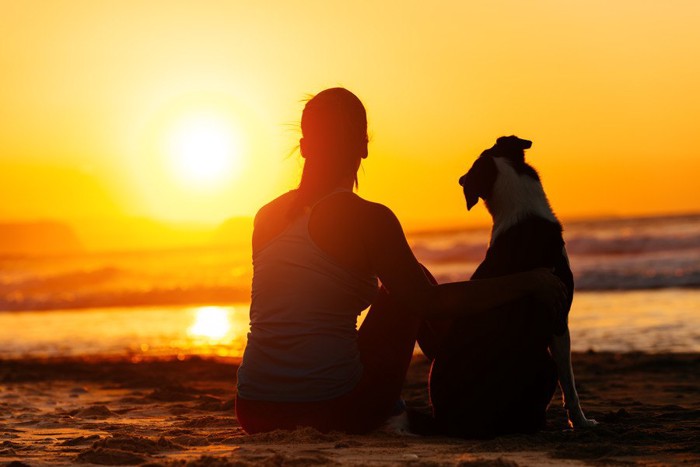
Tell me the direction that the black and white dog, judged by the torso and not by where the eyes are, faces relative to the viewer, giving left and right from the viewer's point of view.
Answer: facing away from the viewer and to the right of the viewer

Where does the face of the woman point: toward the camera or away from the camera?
away from the camera
